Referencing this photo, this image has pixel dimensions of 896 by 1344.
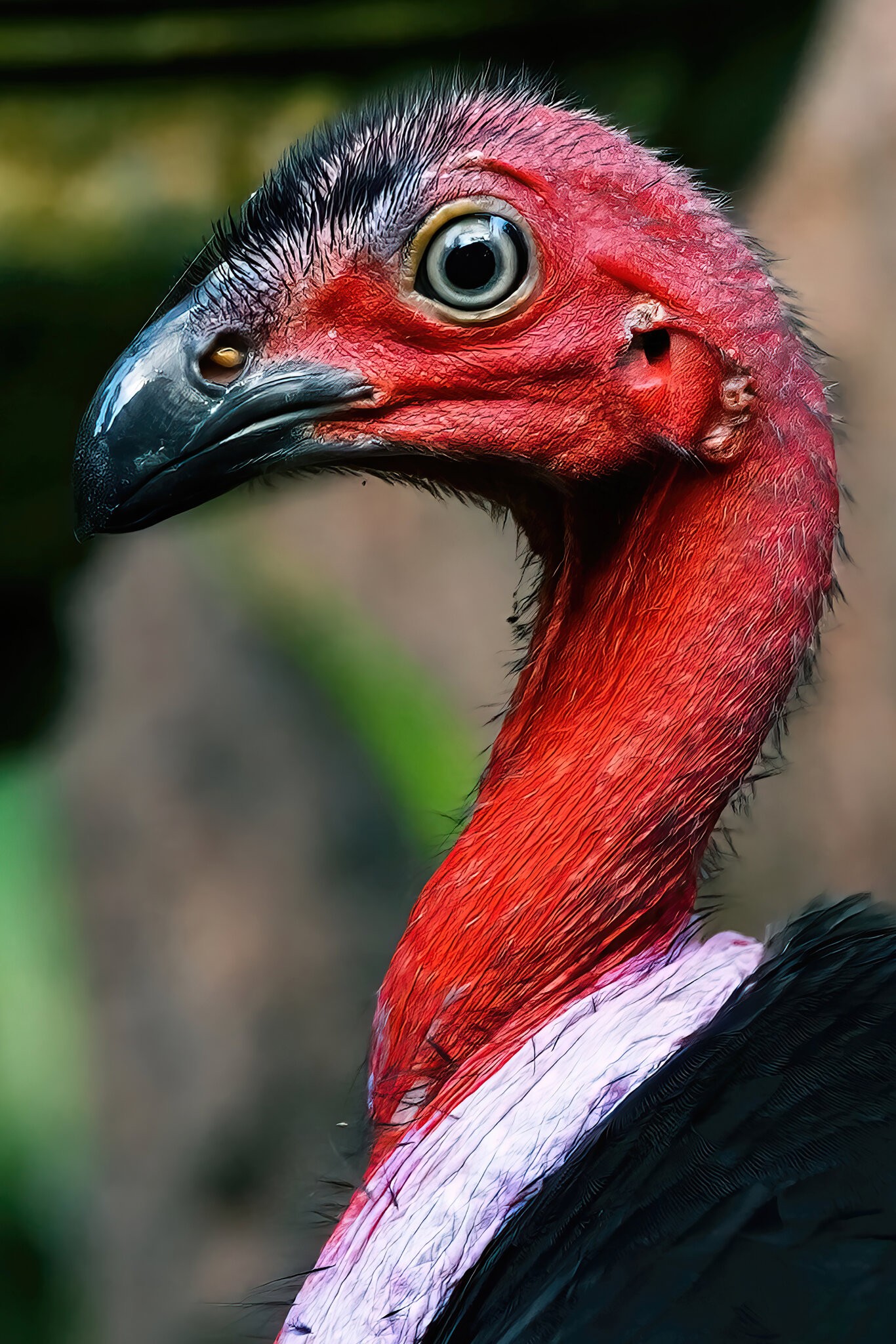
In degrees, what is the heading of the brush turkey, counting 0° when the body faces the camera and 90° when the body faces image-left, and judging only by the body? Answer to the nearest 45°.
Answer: approximately 90°
